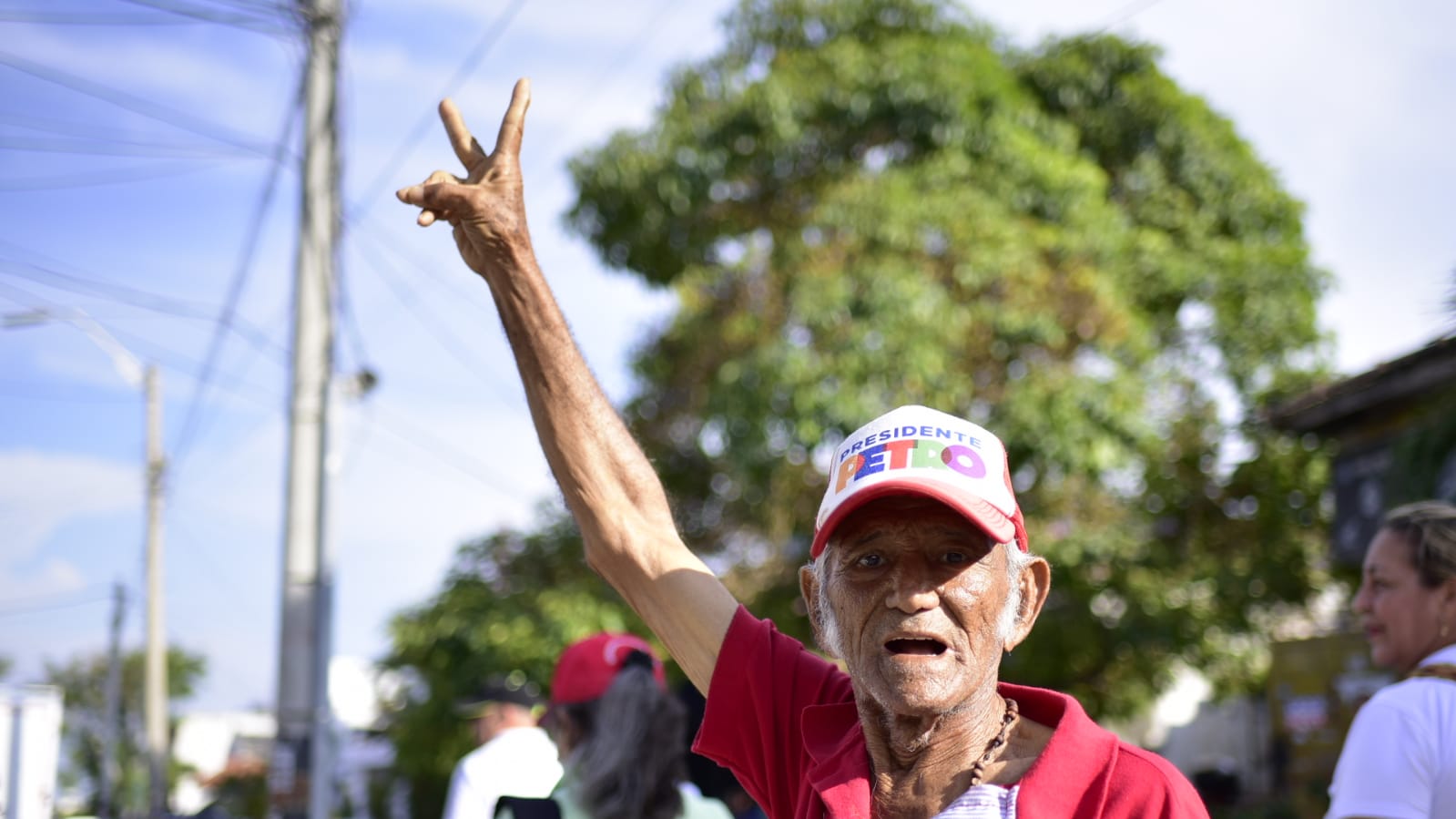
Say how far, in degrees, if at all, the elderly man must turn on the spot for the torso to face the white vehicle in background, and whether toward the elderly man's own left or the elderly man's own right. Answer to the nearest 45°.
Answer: approximately 135° to the elderly man's own right

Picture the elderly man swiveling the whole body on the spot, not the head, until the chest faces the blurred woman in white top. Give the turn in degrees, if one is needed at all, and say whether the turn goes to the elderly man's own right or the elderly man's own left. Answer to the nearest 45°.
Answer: approximately 135° to the elderly man's own left

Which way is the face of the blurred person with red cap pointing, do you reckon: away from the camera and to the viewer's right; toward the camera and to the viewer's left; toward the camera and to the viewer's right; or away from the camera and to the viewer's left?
away from the camera and to the viewer's left

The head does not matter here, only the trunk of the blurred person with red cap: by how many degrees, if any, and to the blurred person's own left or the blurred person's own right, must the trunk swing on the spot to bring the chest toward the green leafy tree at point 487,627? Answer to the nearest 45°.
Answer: approximately 45° to the blurred person's own right

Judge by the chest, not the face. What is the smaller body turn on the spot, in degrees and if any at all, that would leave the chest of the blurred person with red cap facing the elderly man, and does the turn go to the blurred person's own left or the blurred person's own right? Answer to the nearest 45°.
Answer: approximately 135° to the blurred person's own left

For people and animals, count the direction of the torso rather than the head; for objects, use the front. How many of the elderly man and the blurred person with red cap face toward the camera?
1

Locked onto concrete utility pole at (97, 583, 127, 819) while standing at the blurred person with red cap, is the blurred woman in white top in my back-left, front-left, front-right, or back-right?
back-right

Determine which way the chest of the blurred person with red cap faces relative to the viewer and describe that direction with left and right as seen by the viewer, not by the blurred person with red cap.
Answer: facing away from the viewer and to the left of the viewer

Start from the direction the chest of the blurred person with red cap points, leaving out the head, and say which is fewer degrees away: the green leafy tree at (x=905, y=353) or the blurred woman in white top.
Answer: the green leafy tree

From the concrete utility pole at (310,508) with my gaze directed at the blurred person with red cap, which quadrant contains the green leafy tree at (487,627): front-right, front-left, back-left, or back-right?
back-left

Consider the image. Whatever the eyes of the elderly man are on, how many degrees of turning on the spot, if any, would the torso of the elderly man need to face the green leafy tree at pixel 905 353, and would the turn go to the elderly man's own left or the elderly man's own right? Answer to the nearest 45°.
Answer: approximately 180°

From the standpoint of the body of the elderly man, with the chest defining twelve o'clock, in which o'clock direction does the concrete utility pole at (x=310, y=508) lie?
The concrete utility pole is roughly at 5 o'clock from the elderly man.
